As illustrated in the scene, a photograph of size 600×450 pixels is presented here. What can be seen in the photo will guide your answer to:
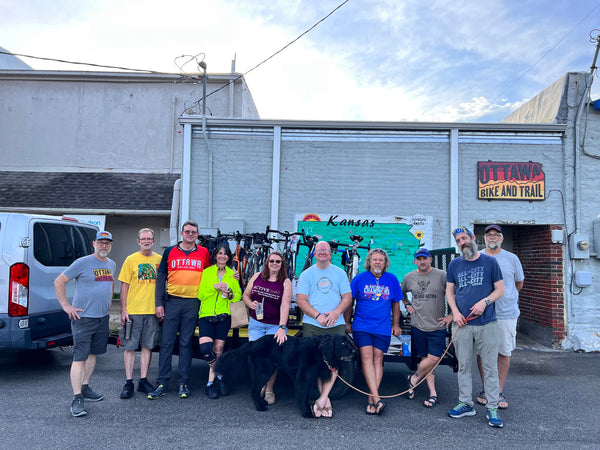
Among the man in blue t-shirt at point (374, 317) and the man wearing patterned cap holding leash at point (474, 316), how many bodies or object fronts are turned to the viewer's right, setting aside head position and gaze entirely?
0

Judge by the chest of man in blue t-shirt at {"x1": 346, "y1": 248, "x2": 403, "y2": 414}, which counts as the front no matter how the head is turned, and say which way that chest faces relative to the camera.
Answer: toward the camera

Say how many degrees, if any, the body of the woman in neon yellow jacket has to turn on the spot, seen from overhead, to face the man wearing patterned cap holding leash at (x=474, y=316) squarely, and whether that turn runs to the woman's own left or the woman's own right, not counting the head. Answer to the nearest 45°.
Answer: approximately 90° to the woman's own left

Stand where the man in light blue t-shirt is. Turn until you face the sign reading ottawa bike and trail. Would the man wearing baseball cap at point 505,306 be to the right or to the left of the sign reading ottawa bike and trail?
right

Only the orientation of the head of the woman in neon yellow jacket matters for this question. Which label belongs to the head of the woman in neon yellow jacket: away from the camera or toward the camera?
toward the camera

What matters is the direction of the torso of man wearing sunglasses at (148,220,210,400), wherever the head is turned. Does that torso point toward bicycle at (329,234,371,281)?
no

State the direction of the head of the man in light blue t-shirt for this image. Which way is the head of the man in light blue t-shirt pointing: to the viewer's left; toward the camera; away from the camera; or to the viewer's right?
toward the camera

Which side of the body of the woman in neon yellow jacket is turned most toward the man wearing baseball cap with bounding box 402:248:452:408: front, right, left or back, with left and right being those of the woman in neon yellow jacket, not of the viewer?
left

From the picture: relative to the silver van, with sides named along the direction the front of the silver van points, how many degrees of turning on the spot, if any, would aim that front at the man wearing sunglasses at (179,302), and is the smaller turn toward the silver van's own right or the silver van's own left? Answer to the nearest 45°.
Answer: approximately 180°

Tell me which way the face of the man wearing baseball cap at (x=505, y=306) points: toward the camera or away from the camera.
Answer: toward the camera

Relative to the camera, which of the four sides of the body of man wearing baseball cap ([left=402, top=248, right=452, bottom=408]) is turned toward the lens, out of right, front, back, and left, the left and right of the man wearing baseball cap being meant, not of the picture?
front

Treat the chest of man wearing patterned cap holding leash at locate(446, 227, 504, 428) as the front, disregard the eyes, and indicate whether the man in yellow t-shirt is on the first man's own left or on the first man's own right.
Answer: on the first man's own right

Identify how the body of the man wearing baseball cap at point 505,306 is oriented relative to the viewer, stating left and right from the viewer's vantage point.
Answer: facing the viewer

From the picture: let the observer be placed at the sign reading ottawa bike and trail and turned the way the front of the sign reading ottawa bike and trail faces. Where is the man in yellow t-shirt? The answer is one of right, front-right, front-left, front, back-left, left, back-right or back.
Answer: front-right

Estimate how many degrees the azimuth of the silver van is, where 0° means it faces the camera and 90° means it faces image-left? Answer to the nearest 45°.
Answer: approximately 135°

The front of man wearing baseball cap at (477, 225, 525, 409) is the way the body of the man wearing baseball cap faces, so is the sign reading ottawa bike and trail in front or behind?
behind

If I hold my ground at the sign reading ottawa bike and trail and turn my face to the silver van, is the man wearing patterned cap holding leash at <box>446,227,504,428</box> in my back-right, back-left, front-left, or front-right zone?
front-left

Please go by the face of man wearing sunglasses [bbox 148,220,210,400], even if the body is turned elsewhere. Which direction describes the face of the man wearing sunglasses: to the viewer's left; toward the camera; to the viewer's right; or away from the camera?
toward the camera
